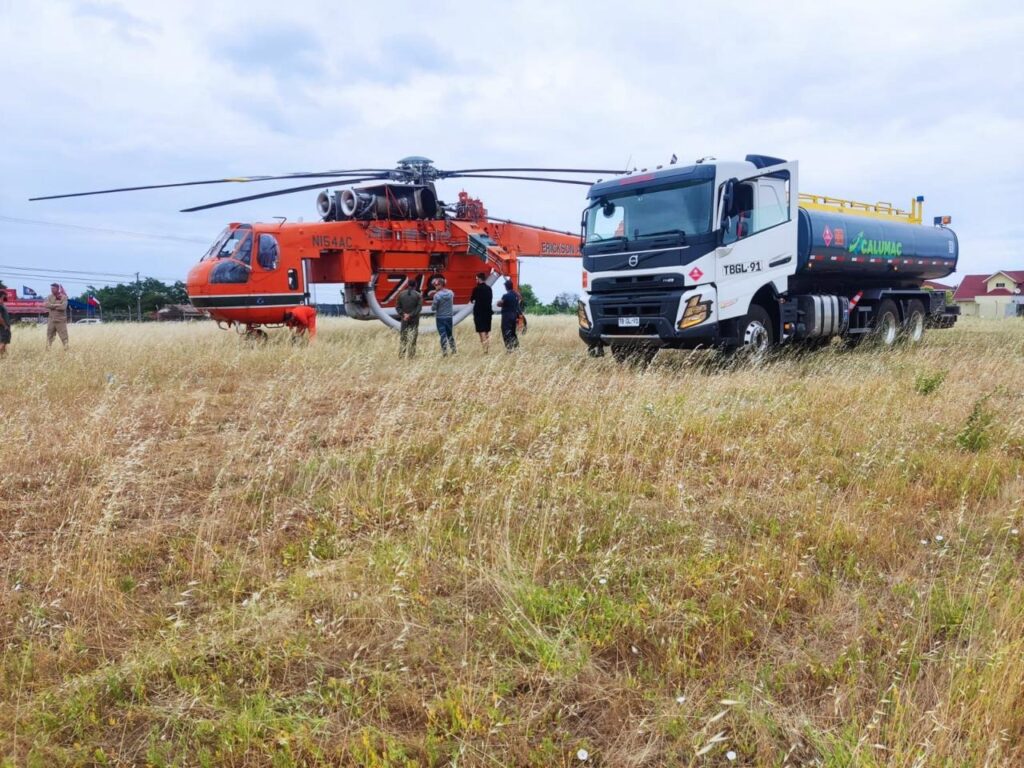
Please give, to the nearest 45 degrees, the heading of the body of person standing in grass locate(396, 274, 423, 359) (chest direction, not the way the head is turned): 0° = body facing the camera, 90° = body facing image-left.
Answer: approximately 180°

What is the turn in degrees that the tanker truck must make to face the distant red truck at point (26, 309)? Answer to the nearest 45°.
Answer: approximately 90° to its right

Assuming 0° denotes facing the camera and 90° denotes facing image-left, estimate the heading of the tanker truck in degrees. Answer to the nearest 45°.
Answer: approximately 45°

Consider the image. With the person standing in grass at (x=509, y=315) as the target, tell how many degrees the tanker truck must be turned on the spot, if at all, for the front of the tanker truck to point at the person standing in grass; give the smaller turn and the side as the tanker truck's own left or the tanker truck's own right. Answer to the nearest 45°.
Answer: approximately 90° to the tanker truck's own right

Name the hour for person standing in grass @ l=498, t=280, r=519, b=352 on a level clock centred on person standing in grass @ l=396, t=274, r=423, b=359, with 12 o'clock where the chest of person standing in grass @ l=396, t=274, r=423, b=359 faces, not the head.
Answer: person standing in grass @ l=498, t=280, r=519, b=352 is roughly at 2 o'clock from person standing in grass @ l=396, t=274, r=423, b=359.

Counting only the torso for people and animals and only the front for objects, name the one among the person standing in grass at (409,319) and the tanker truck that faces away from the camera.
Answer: the person standing in grass

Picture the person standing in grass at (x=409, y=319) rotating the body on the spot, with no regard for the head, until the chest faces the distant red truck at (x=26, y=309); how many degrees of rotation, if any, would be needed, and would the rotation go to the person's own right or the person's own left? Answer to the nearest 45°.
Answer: approximately 45° to the person's own left

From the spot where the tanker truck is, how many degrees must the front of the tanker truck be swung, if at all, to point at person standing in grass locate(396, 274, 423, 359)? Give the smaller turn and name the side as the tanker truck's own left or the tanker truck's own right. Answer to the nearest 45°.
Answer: approximately 45° to the tanker truck's own right

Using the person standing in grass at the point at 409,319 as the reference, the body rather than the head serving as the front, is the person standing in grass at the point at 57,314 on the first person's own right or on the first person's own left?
on the first person's own left

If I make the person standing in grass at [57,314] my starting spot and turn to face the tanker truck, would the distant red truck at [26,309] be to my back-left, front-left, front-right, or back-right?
back-left

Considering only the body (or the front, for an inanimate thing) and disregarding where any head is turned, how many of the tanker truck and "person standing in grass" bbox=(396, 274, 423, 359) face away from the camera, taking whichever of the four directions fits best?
1
